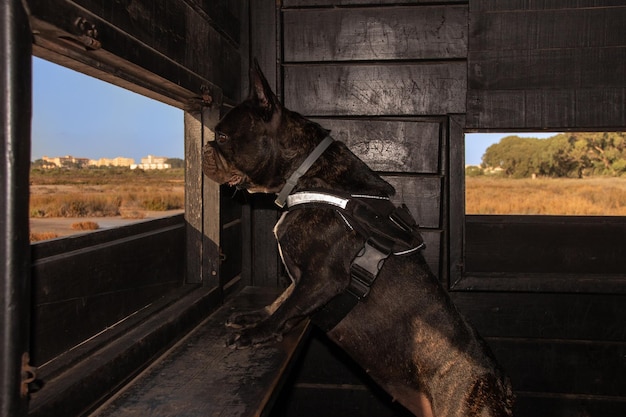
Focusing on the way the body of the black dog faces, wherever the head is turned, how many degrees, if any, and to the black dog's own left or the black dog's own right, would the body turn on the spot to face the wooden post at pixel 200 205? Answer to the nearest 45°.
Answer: approximately 45° to the black dog's own right

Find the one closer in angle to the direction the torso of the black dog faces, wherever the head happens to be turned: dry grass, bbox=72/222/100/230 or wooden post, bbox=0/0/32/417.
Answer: the dry grass

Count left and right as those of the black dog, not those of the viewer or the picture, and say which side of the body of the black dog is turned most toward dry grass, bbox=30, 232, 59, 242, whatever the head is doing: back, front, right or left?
front

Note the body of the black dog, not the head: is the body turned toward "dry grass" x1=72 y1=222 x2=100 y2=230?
yes

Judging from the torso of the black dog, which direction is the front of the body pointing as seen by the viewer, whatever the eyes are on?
to the viewer's left

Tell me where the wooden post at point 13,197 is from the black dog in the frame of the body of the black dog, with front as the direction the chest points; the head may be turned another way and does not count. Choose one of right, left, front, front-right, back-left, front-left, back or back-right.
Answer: front-left

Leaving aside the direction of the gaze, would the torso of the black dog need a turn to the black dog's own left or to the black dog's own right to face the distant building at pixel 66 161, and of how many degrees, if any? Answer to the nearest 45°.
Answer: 0° — it already faces it

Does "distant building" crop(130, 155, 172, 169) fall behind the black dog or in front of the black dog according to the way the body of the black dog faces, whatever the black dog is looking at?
in front
